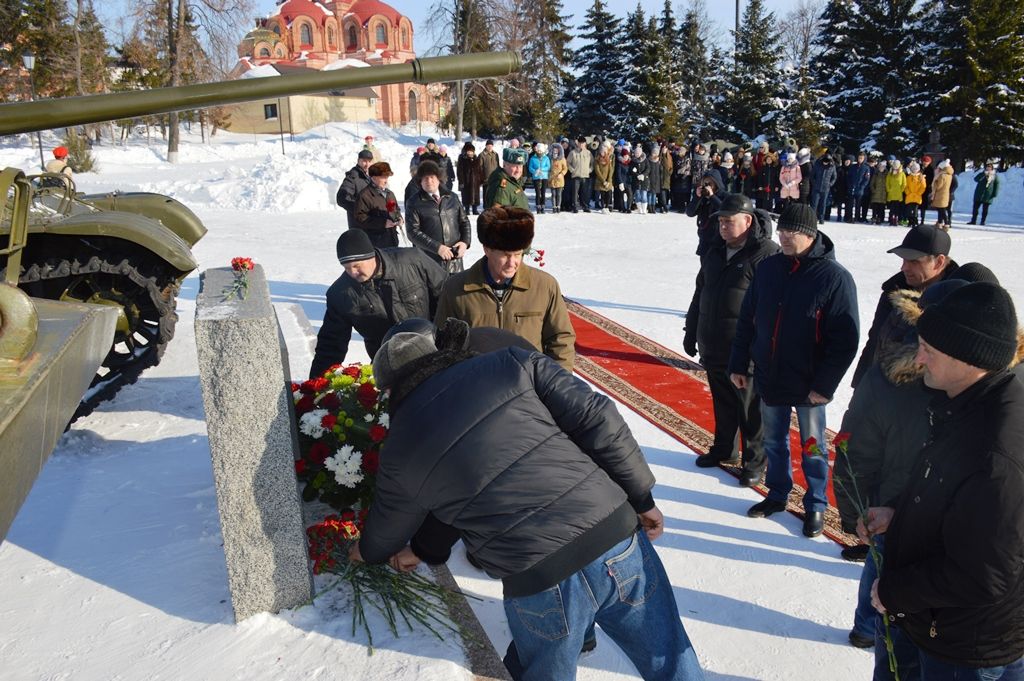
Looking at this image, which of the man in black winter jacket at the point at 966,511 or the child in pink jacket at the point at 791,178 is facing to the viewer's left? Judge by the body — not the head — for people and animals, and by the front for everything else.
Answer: the man in black winter jacket

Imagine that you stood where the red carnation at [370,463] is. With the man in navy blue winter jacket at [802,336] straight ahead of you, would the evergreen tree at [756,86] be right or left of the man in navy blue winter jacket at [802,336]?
left

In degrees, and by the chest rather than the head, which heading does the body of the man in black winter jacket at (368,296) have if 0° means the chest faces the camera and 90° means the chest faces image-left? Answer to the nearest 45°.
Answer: approximately 45°

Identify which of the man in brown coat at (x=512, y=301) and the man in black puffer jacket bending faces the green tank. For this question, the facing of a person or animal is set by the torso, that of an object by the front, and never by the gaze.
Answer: the man in black puffer jacket bending

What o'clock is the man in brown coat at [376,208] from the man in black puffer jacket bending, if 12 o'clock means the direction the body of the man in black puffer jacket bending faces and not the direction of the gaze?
The man in brown coat is roughly at 1 o'clock from the man in black puffer jacket bending.

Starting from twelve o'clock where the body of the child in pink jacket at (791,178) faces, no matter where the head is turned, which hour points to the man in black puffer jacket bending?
The man in black puffer jacket bending is roughly at 12 o'clock from the child in pink jacket.

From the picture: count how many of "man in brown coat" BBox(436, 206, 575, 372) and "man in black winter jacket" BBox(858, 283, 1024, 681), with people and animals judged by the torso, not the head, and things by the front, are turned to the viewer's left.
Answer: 1

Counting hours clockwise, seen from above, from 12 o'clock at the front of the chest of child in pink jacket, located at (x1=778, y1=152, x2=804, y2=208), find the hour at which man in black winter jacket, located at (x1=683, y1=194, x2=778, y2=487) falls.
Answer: The man in black winter jacket is roughly at 12 o'clock from the child in pink jacket.

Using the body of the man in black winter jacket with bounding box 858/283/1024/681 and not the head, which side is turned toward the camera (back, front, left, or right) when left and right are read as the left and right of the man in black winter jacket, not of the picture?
left

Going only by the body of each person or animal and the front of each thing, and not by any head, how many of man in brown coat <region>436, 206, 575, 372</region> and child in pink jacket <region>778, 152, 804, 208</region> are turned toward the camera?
2

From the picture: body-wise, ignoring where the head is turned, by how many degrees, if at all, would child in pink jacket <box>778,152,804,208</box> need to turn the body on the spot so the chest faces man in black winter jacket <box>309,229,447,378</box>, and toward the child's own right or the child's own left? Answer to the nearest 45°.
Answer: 0° — they already face them

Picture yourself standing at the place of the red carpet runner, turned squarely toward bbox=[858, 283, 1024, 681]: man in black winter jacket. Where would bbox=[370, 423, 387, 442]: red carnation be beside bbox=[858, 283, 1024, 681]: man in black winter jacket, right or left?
right

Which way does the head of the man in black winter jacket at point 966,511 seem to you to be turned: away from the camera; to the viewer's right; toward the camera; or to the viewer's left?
to the viewer's left
